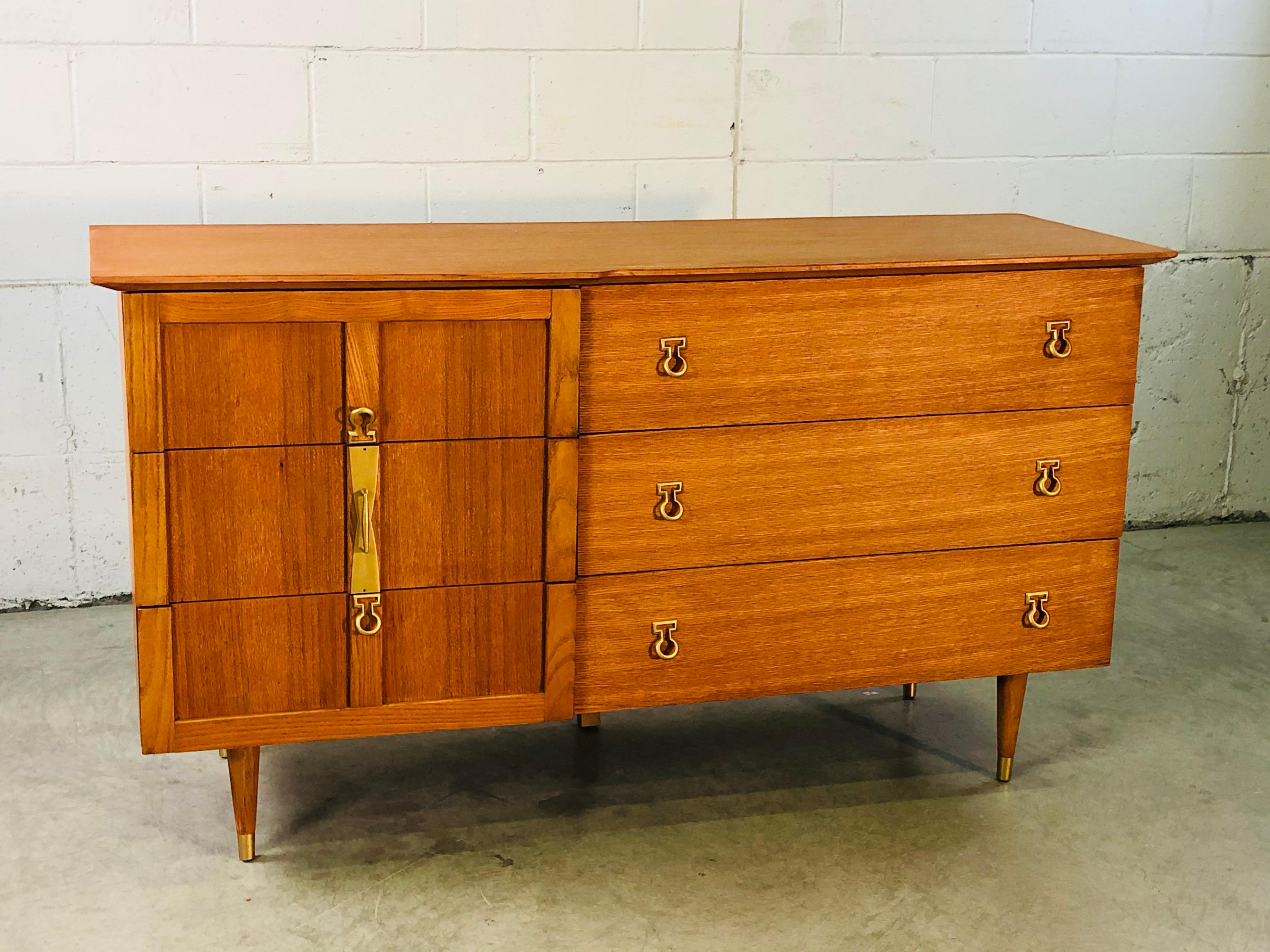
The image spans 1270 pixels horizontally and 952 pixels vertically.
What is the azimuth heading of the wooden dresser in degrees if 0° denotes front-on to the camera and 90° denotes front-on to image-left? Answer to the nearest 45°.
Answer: approximately 0°
